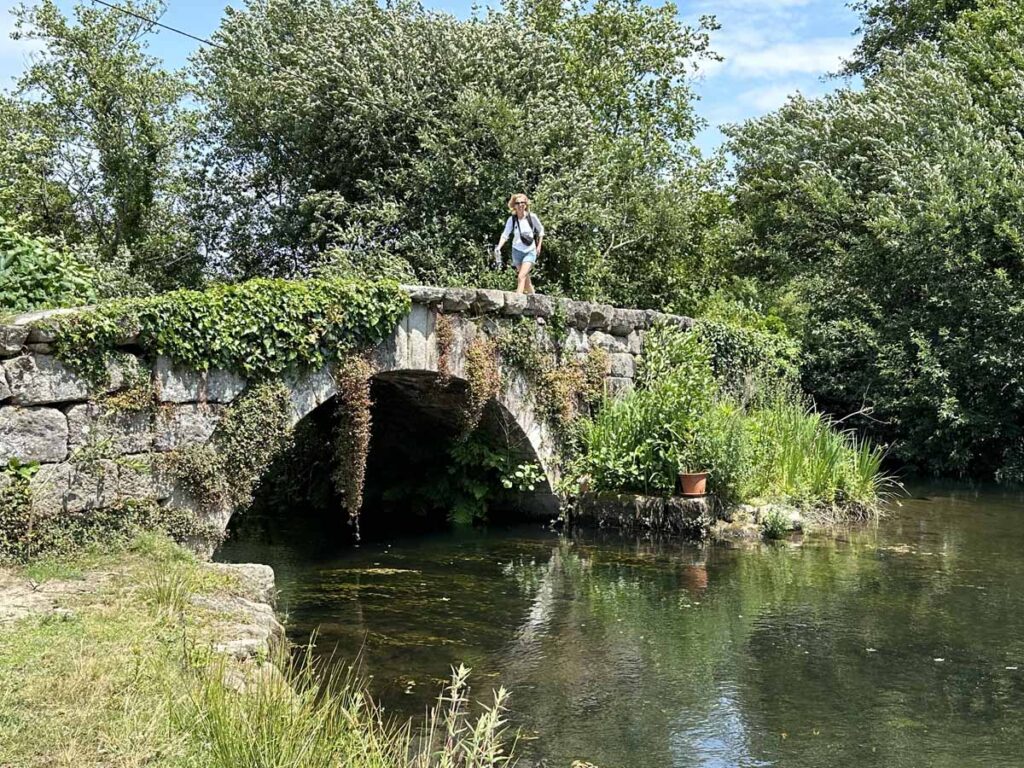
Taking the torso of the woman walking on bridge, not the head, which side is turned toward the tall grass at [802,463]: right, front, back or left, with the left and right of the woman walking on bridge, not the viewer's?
left

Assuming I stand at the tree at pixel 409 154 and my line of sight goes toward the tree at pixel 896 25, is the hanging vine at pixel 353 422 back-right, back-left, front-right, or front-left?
back-right

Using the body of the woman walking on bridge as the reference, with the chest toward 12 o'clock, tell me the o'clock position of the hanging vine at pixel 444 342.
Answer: The hanging vine is roughly at 1 o'clock from the woman walking on bridge.

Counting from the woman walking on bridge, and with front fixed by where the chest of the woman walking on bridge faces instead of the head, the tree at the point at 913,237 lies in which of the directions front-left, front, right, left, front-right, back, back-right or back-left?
back-left

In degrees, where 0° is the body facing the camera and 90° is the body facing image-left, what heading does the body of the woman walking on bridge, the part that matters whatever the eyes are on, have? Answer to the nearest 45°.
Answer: approximately 0°

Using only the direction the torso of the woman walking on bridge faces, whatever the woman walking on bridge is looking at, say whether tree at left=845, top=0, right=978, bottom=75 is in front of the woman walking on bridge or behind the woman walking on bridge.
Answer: behind

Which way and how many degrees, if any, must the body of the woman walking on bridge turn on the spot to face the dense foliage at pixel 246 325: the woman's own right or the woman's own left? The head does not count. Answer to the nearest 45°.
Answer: approximately 45° to the woman's own right

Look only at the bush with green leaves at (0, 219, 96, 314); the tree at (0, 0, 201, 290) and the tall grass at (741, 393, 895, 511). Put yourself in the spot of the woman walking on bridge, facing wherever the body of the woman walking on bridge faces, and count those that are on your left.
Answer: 1
